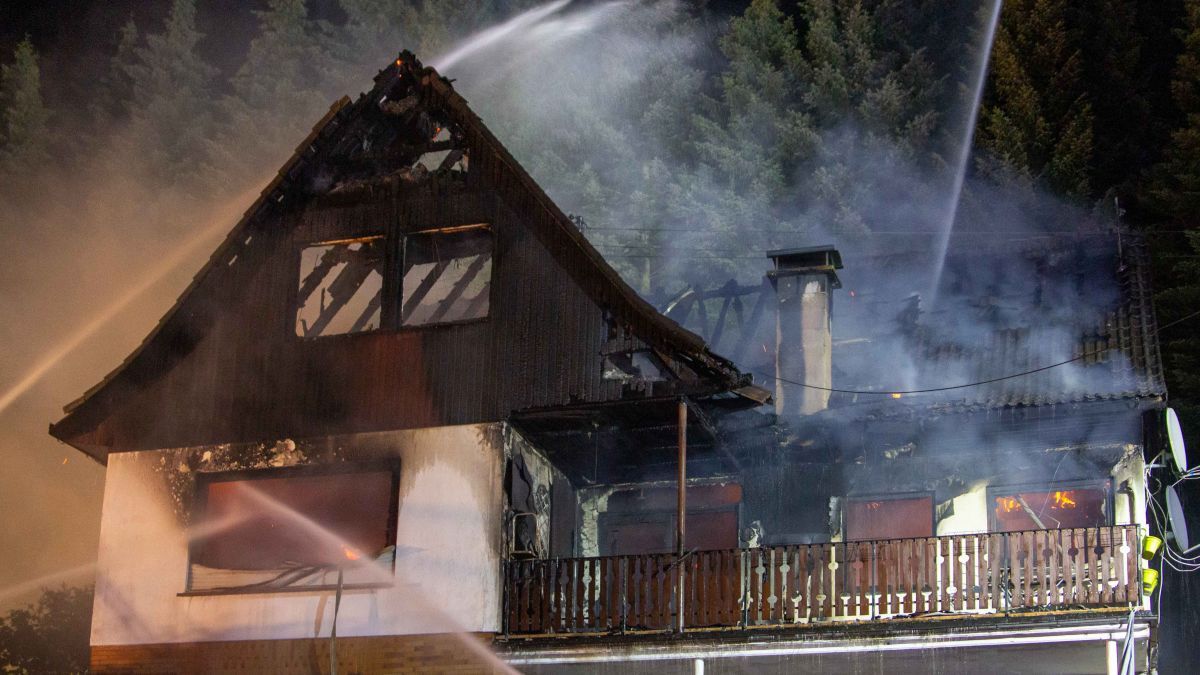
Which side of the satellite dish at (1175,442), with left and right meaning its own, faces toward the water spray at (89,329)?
back

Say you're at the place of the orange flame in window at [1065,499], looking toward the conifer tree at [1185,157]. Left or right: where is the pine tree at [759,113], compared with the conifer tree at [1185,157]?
left

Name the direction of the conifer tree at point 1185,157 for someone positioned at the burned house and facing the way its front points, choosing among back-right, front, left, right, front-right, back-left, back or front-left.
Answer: back-left

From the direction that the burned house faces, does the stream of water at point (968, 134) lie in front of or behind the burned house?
behind

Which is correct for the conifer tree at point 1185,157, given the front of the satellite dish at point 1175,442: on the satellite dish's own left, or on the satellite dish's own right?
on the satellite dish's own left

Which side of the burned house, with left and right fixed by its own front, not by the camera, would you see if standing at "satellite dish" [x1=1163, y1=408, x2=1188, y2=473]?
left

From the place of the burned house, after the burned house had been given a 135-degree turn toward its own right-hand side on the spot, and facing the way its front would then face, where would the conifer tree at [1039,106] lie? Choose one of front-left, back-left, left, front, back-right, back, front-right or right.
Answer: right

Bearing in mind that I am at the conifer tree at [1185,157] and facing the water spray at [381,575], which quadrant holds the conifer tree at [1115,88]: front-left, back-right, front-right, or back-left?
back-right

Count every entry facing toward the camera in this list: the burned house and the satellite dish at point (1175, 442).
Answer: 1

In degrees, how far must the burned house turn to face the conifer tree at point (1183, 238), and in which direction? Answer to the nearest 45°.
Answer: approximately 135° to its left

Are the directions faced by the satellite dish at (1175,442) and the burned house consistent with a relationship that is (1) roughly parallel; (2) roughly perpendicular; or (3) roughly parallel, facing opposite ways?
roughly perpendicular

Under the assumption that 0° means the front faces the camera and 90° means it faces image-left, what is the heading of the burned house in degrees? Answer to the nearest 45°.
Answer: approximately 0°

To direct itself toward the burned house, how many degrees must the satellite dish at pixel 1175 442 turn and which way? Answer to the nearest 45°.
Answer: approximately 180°

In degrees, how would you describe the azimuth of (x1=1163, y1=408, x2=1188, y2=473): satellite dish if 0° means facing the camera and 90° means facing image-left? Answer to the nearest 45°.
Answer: approximately 270°
